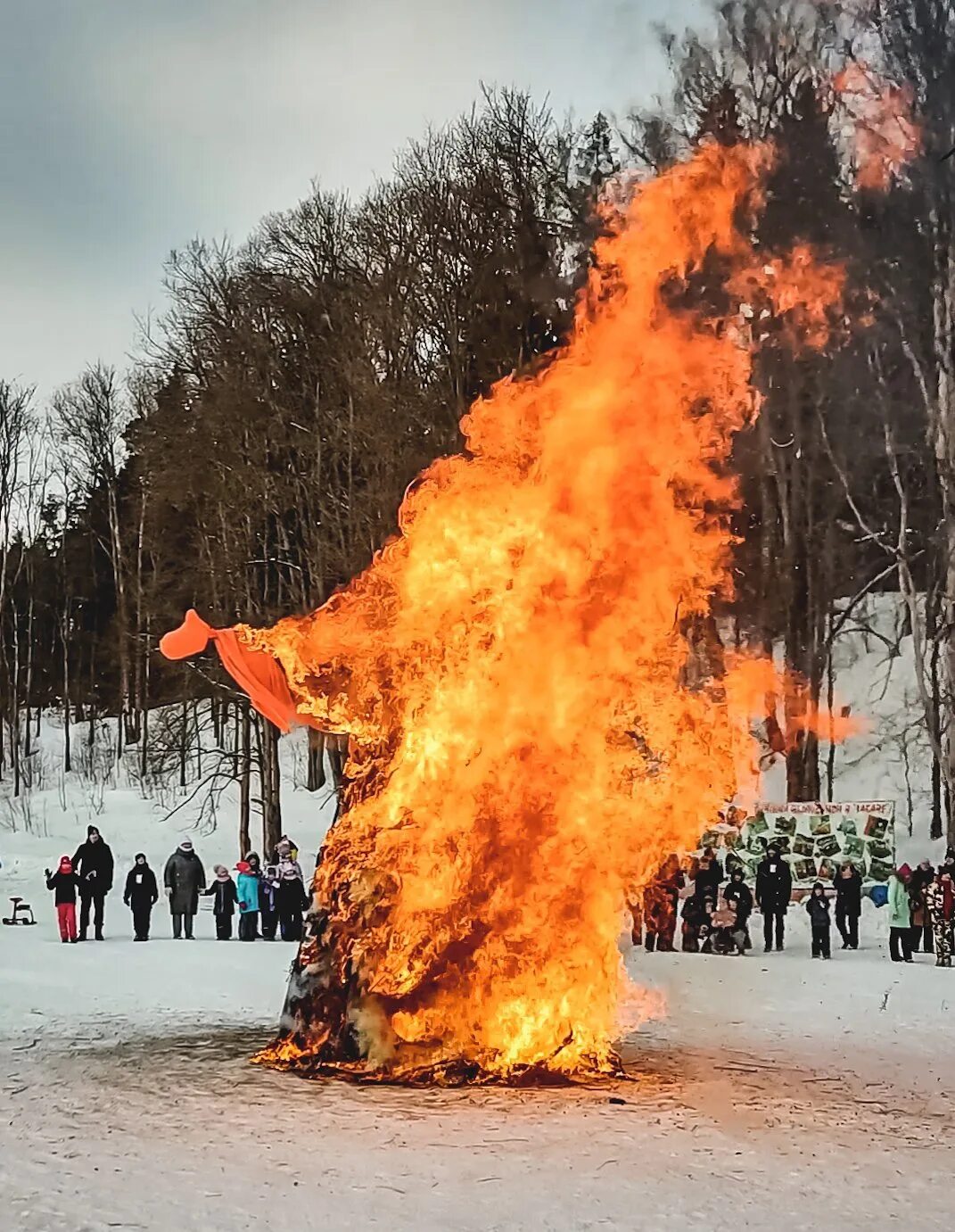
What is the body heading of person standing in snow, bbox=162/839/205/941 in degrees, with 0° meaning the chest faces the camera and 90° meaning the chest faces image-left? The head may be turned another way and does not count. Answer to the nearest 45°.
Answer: approximately 0°

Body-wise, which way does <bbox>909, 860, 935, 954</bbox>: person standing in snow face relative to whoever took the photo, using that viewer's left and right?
facing the viewer

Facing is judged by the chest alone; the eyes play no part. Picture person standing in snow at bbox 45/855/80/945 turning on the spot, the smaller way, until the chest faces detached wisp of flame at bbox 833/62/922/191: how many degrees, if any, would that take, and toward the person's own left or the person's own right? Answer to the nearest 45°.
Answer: approximately 45° to the person's own left

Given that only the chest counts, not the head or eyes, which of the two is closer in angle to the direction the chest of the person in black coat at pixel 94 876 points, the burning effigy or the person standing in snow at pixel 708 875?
the burning effigy

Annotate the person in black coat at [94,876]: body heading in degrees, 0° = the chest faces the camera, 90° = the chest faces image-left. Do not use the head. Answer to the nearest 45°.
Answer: approximately 0°
